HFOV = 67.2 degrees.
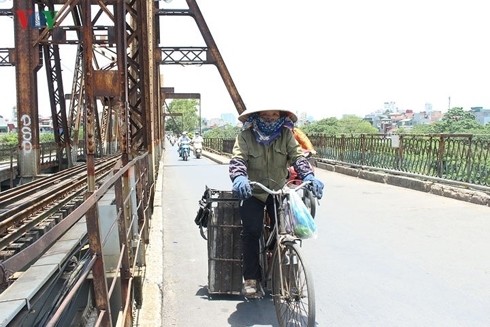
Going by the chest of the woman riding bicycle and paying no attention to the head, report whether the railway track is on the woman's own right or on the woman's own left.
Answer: on the woman's own right

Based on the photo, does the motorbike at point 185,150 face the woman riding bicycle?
yes

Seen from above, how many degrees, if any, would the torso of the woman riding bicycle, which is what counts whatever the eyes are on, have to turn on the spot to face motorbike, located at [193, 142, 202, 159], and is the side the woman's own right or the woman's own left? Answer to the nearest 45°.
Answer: approximately 180°

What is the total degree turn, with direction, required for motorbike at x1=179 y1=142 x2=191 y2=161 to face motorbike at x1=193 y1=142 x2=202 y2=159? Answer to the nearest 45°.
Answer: approximately 135° to its left

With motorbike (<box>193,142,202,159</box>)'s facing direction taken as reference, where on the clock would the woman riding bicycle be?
The woman riding bicycle is roughly at 12 o'clock from the motorbike.
